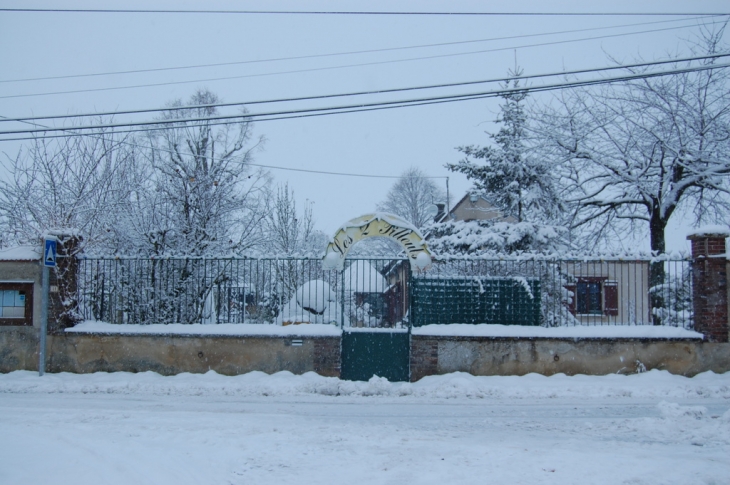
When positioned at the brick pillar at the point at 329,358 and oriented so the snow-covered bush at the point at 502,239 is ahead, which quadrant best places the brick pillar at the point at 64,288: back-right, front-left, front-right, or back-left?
back-left

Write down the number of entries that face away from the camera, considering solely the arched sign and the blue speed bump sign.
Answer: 0

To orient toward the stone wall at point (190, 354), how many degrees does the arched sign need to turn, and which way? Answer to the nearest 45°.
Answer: approximately 90° to its right

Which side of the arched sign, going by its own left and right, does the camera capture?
front

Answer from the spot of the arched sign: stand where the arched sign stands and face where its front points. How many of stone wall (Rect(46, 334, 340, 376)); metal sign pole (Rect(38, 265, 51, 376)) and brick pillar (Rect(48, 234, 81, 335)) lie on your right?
3

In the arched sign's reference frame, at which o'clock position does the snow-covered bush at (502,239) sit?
The snow-covered bush is roughly at 7 o'clock from the arched sign.

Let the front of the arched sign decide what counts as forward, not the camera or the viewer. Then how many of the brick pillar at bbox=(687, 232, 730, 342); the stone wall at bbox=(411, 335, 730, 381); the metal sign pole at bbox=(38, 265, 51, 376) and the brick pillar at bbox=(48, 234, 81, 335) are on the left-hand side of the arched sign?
2

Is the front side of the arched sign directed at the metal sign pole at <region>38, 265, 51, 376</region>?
no

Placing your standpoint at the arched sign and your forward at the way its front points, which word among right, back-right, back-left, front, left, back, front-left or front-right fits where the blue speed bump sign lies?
right
